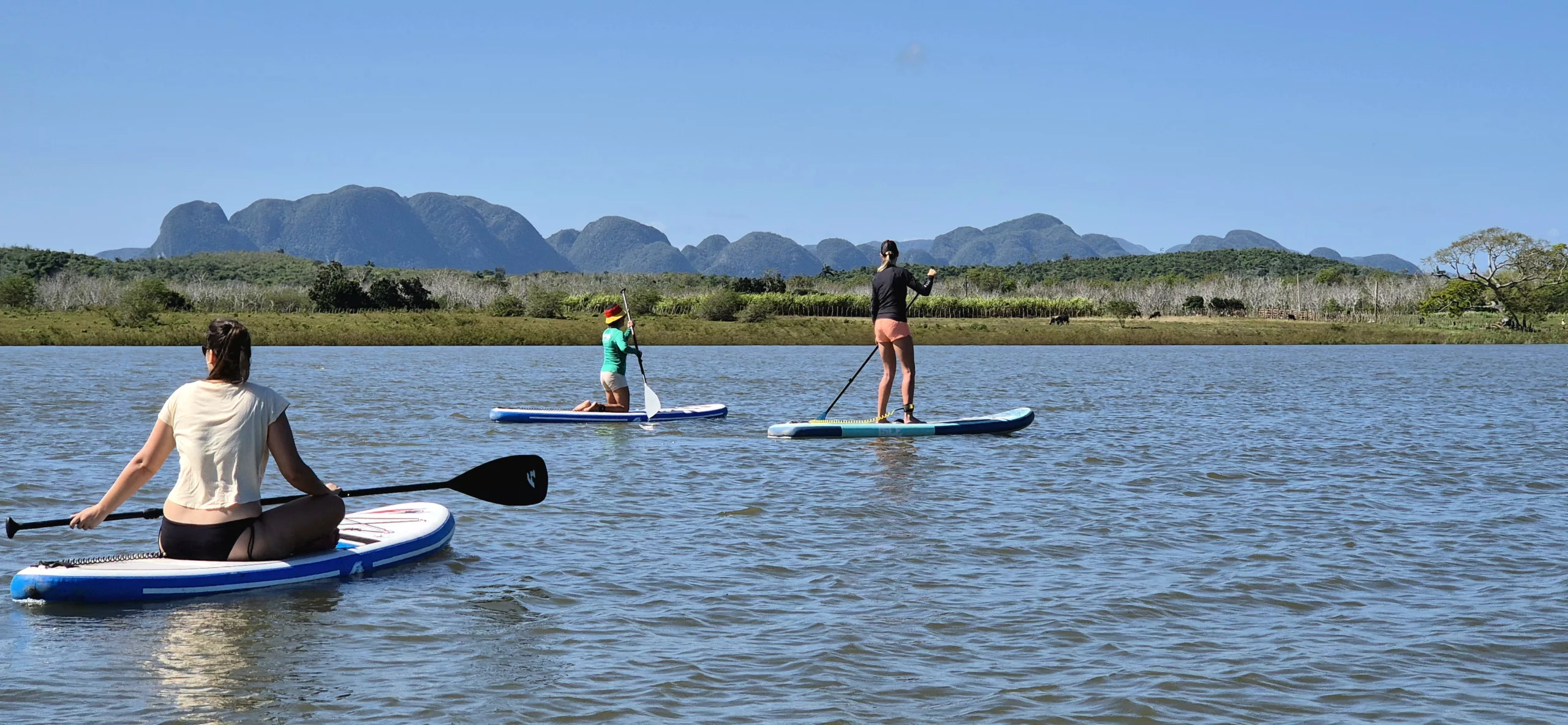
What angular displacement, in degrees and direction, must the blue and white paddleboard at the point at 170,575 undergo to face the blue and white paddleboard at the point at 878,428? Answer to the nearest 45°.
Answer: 0° — it already faces it

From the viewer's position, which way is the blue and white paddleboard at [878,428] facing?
facing to the right of the viewer

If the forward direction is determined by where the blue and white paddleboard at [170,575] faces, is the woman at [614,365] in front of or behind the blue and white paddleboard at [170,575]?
in front

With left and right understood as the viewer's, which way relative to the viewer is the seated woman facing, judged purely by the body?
facing away from the viewer

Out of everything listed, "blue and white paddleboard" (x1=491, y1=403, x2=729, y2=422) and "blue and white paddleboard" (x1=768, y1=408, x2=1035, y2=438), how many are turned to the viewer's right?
2

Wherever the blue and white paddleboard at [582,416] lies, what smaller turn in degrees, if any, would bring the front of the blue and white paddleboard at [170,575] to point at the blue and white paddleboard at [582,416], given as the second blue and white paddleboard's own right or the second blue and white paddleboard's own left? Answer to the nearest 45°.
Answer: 0° — it already faces it

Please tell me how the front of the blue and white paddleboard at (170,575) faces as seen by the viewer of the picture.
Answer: facing away from the viewer and to the right of the viewer

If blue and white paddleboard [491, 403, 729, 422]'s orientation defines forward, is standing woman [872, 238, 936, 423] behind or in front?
in front

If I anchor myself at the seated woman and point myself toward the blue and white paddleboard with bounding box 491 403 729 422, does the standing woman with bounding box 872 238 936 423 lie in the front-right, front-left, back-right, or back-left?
front-right

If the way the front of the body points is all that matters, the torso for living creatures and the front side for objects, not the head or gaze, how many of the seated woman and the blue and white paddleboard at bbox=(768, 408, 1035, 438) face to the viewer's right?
1

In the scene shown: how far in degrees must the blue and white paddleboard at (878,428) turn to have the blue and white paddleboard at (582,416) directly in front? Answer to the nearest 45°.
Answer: approximately 135° to its left

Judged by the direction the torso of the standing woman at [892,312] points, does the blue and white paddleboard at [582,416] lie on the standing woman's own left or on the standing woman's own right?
on the standing woman's own left

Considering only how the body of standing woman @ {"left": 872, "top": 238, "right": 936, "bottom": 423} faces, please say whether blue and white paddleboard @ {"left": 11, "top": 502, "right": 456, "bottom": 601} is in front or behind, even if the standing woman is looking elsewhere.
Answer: behind

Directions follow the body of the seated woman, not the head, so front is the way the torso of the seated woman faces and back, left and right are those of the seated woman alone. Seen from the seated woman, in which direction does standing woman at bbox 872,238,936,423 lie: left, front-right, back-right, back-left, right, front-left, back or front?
front-right

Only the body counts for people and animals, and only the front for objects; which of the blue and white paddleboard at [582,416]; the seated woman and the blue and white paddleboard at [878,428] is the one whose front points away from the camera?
the seated woman

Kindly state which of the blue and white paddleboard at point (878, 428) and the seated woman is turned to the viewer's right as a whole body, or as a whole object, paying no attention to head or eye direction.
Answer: the blue and white paddleboard

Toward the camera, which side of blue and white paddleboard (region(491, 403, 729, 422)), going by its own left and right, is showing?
right
